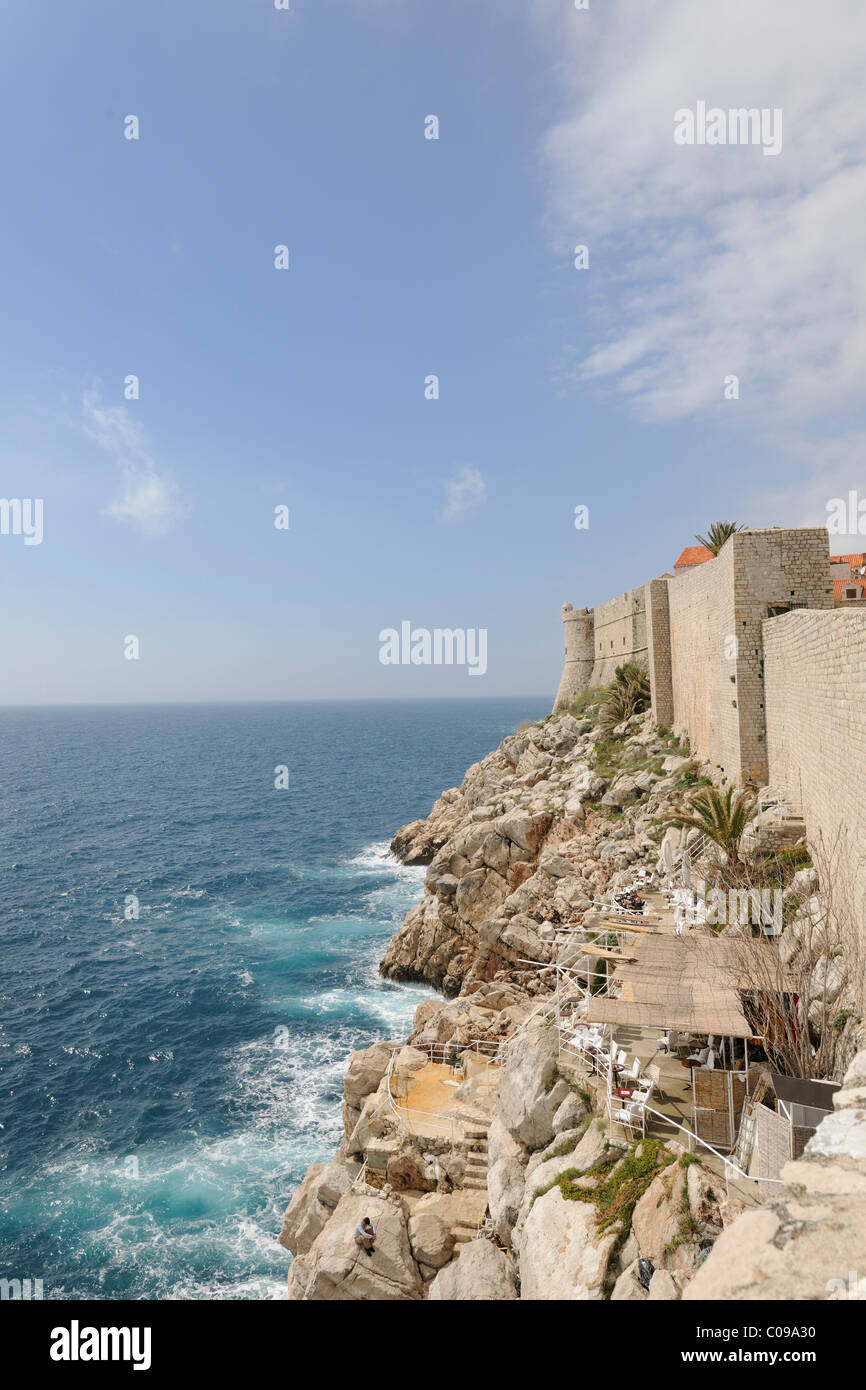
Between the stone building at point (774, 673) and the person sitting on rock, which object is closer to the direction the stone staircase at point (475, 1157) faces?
the person sitting on rock

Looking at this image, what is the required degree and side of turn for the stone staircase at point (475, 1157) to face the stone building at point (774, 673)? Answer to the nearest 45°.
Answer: approximately 135° to its left

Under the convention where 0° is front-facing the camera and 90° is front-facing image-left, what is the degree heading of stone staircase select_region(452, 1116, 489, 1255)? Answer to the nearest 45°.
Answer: approximately 0°

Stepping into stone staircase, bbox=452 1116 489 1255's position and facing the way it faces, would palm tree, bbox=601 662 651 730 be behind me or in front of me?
behind

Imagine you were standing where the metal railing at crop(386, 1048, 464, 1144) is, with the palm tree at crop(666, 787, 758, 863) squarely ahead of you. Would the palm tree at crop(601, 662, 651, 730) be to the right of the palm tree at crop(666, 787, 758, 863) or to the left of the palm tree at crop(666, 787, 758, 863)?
left
